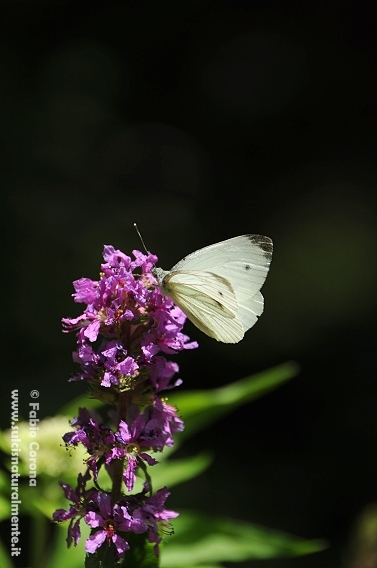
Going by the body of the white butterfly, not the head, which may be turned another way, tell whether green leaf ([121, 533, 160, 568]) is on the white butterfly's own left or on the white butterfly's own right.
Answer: on the white butterfly's own left

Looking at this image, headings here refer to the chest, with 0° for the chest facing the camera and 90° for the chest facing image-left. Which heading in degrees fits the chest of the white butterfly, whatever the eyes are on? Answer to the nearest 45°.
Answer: approximately 90°
